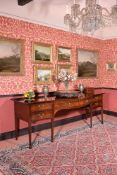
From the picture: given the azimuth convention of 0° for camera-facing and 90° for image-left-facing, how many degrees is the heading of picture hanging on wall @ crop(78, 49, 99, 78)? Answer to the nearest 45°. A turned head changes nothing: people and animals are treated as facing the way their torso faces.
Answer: approximately 315°

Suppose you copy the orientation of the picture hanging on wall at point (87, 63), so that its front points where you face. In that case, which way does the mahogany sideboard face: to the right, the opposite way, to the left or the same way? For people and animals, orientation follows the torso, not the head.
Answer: the same way

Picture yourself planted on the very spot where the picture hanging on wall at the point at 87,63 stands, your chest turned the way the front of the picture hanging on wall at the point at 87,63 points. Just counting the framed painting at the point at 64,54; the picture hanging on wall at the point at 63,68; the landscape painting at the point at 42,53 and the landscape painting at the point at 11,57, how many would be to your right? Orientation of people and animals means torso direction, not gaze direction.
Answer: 4

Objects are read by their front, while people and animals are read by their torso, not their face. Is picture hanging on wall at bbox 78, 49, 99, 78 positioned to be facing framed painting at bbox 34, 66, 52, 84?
no

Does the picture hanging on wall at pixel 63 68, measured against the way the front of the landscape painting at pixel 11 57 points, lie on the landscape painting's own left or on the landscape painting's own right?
on the landscape painting's own left

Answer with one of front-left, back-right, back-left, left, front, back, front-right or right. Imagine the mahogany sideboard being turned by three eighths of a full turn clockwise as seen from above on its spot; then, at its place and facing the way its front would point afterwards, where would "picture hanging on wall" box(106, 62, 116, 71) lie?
back-right

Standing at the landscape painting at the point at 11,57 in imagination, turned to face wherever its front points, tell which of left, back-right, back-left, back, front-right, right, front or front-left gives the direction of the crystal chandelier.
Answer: front

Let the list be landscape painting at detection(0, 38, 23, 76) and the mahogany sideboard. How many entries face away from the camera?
0

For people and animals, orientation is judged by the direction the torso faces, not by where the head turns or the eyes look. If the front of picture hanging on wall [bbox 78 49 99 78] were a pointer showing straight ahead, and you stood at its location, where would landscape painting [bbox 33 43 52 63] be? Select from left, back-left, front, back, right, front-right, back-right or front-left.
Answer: right

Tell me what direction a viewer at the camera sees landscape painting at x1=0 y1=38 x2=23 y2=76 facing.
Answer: facing the viewer and to the right of the viewer

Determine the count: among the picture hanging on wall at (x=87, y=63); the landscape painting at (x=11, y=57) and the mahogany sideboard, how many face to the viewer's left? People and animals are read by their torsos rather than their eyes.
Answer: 0

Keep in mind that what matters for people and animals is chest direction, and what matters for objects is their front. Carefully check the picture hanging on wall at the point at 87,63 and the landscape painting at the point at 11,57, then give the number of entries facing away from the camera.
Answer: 0

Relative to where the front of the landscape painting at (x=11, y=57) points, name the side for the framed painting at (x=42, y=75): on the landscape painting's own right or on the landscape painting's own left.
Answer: on the landscape painting's own left
